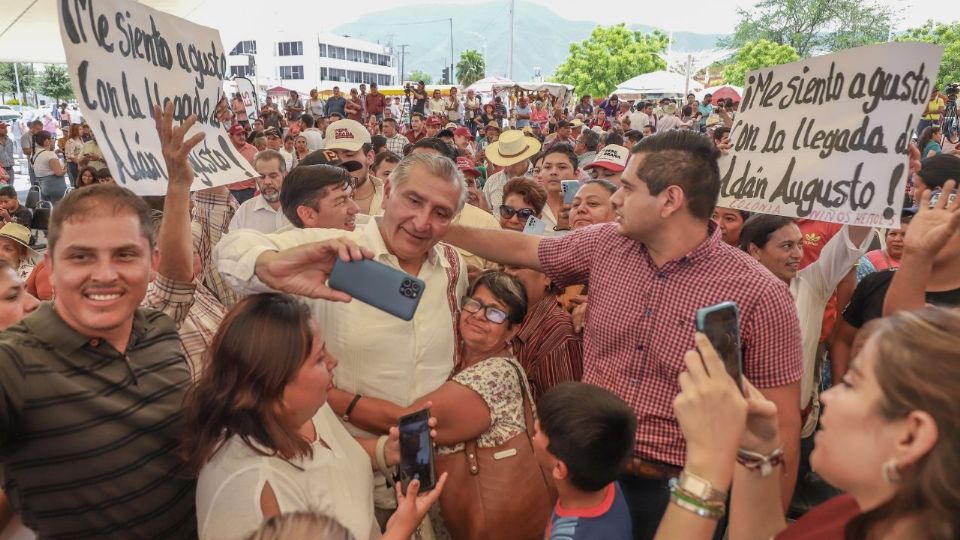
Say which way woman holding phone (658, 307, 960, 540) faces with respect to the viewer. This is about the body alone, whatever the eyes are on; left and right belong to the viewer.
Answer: facing to the left of the viewer

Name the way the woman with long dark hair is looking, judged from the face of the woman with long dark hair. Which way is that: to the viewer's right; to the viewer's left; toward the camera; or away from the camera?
to the viewer's right

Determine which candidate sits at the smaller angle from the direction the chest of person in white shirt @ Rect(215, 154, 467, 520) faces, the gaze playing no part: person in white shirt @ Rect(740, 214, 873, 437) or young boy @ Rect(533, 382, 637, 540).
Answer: the young boy

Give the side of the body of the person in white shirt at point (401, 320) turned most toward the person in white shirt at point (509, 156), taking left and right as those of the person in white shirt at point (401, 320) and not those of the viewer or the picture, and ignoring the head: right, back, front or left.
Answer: back

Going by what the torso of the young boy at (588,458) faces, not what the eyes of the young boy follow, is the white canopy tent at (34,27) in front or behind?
in front

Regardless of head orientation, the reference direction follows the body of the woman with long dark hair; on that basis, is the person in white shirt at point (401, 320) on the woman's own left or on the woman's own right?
on the woman's own left

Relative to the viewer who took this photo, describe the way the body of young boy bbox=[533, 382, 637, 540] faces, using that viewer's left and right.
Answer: facing away from the viewer and to the left of the viewer

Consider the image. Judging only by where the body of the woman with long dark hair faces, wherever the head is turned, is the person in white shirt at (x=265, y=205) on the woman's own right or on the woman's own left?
on the woman's own left

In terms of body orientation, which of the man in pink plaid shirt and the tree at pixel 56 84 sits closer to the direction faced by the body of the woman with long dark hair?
the man in pink plaid shirt

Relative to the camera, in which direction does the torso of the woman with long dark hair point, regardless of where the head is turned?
to the viewer's right

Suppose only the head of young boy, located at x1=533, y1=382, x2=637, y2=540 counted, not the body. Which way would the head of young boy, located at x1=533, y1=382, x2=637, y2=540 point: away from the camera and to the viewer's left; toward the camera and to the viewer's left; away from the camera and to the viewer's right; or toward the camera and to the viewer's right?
away from the camera and to the viewer's left

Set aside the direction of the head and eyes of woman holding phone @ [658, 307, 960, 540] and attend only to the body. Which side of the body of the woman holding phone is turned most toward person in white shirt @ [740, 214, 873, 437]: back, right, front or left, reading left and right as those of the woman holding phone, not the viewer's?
right

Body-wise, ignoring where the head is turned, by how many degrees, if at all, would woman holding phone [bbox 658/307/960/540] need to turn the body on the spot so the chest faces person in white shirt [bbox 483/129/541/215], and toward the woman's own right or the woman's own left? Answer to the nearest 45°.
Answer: approximately 45° to the woman's own right

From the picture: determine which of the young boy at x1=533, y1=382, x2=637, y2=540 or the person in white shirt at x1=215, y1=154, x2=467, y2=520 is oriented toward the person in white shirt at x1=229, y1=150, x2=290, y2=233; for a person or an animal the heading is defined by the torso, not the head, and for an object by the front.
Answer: the young boy

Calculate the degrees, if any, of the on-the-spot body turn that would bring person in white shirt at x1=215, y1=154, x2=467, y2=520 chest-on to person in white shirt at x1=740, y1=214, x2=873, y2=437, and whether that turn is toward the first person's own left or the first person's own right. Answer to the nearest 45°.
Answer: approximately 90° to the first person's own left

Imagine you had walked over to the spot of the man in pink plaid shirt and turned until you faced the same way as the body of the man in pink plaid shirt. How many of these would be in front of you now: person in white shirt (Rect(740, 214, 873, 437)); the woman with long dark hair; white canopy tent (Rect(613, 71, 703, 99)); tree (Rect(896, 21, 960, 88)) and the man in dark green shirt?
2
